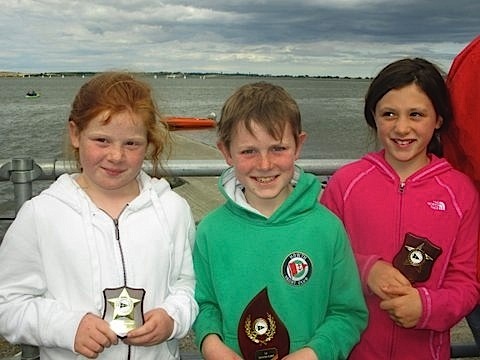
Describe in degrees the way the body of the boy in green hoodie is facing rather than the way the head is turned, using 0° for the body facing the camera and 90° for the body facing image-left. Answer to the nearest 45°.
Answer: approximately 0°

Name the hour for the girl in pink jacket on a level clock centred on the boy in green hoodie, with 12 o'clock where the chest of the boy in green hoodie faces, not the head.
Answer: The girl in pink jacket is roughly at 8 o'clock from the boy in green hoodie.

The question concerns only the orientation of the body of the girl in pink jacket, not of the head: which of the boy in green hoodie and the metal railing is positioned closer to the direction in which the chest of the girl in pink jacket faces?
the boy in green hoodie

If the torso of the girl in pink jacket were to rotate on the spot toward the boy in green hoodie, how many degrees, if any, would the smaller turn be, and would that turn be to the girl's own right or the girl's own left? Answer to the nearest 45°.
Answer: approximately 45° to the girl's own right

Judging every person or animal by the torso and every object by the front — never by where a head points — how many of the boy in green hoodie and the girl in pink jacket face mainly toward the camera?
2

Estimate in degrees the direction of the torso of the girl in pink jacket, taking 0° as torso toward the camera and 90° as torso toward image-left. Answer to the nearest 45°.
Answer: approximately 0°
